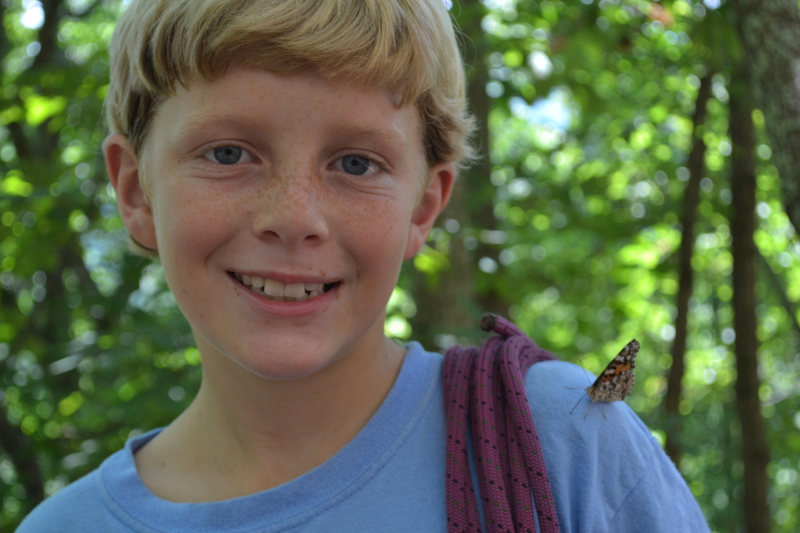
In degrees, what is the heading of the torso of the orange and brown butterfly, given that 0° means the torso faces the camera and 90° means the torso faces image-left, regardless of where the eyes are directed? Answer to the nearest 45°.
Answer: approximately 90°

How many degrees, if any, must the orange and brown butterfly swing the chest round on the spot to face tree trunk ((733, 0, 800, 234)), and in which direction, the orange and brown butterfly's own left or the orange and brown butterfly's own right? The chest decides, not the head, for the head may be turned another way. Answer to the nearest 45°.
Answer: approximately 90° to the orange and brown butterfly's own right

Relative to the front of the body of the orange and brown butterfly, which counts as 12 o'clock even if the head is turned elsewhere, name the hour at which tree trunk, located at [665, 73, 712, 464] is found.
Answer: The tree trunk is roughly at 3 o'clock from the orange and brown butterfly.
